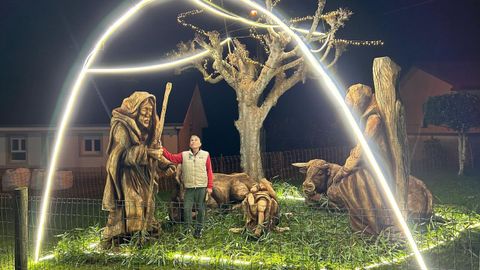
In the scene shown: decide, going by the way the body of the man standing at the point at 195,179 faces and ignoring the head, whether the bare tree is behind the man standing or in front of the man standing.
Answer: behind

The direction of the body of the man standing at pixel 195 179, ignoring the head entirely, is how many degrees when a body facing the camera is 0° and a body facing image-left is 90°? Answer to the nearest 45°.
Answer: approximately 0°

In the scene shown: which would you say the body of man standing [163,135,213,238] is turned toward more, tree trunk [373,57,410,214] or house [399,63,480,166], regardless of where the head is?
the tree trunk

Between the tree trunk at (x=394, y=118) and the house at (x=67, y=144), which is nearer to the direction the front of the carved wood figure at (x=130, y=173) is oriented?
the tree trunk

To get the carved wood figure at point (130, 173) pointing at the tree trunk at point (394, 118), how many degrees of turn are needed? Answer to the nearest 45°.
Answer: approximately 45° to its left

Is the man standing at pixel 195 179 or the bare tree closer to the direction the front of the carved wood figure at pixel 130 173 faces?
the man standing

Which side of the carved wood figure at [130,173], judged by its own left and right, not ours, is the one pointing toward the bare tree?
left

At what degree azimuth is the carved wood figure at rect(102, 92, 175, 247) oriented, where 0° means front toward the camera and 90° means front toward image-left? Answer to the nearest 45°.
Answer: approximately 315°

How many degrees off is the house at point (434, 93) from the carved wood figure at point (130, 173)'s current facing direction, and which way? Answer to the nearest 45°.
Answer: approximately 90° to its left

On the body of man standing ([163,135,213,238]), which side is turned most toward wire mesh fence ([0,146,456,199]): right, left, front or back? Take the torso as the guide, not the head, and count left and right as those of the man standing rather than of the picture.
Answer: back

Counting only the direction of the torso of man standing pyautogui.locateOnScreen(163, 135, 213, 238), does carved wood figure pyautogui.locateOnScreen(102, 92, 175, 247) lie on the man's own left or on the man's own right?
on the man's own right

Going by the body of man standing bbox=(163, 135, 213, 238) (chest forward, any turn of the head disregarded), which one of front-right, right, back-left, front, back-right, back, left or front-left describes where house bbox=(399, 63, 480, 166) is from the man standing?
back-left
